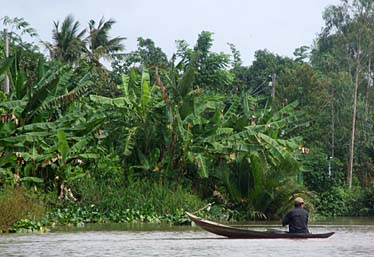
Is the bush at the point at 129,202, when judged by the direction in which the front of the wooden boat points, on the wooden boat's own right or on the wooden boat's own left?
on the wooden boat's own right

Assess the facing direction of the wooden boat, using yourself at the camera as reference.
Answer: facing to the left of the viewer
